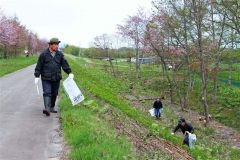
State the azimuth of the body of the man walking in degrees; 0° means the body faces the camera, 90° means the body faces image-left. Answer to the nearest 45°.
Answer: approximately 0°
